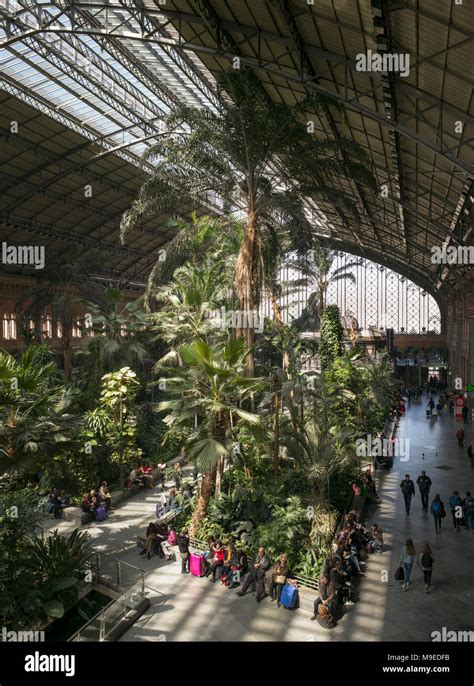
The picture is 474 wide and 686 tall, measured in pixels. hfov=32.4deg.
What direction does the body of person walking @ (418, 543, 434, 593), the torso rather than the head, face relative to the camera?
away from the camera

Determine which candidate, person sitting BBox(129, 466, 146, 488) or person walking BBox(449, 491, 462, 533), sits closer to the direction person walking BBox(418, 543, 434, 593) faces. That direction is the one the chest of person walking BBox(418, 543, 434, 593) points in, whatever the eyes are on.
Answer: the person walking

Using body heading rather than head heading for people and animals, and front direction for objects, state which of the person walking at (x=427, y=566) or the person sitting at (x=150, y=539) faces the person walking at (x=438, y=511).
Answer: the person walking at (x=427, y=566)

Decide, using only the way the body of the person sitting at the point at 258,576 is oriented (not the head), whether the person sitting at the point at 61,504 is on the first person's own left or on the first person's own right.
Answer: on the first person's own right

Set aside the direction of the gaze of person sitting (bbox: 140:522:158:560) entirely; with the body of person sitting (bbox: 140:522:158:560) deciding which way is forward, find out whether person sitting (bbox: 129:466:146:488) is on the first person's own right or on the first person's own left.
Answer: on the first person's own right

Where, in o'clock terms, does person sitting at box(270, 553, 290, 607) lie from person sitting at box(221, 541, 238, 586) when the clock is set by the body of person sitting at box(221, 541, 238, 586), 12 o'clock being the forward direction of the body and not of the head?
person sitting at box(270, 553, 290, 607) is roughly at 9 o'clock from person sitting at box(221, 541, 238, 586).

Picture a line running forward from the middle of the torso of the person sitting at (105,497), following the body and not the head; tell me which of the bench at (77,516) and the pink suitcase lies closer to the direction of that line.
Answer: the pink suitcase

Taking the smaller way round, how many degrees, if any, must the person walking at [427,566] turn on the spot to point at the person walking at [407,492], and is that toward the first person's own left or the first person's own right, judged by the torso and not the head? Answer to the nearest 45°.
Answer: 0° — they already face them
